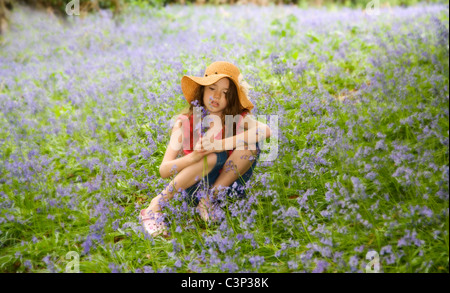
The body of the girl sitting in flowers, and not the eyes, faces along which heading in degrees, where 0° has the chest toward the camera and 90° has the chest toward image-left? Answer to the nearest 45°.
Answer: approximately 0°
